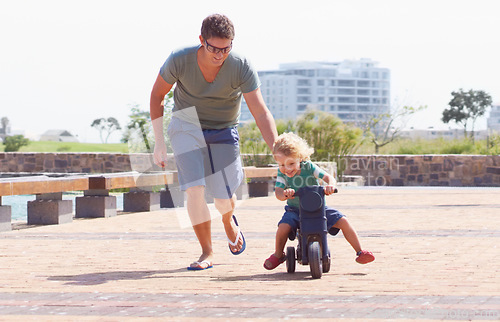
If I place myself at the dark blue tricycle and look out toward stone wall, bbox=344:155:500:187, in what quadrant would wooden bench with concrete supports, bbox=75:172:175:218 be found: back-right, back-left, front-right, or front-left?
front-left

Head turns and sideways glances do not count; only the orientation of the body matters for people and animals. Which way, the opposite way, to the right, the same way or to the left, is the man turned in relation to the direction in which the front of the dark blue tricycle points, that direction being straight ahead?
the same way

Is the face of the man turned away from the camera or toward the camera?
toward the camera

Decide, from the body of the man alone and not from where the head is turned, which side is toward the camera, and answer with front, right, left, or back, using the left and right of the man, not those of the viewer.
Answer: front

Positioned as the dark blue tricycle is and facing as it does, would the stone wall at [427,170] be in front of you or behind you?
behind

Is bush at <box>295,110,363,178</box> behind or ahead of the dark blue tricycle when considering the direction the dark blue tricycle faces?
behind

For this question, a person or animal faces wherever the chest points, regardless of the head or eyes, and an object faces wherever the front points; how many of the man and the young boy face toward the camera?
2

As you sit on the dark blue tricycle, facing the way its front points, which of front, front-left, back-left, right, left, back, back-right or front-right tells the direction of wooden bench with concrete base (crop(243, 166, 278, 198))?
back

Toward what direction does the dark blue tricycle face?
toward the camera

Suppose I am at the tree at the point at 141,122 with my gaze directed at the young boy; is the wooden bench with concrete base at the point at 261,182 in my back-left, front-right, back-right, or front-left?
front-left

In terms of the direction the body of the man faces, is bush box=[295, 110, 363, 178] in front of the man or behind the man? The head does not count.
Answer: behind

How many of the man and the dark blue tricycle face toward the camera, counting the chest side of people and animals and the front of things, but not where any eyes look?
2

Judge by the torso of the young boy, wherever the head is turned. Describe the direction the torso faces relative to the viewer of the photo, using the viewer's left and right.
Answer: facing the viewer

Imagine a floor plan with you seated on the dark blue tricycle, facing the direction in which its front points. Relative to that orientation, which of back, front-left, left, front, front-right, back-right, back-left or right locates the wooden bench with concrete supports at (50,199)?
back-right

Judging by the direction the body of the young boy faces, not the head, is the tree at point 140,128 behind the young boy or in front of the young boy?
behind

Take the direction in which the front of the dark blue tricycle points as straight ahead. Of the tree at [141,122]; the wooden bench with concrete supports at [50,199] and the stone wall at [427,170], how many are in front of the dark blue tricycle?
0
